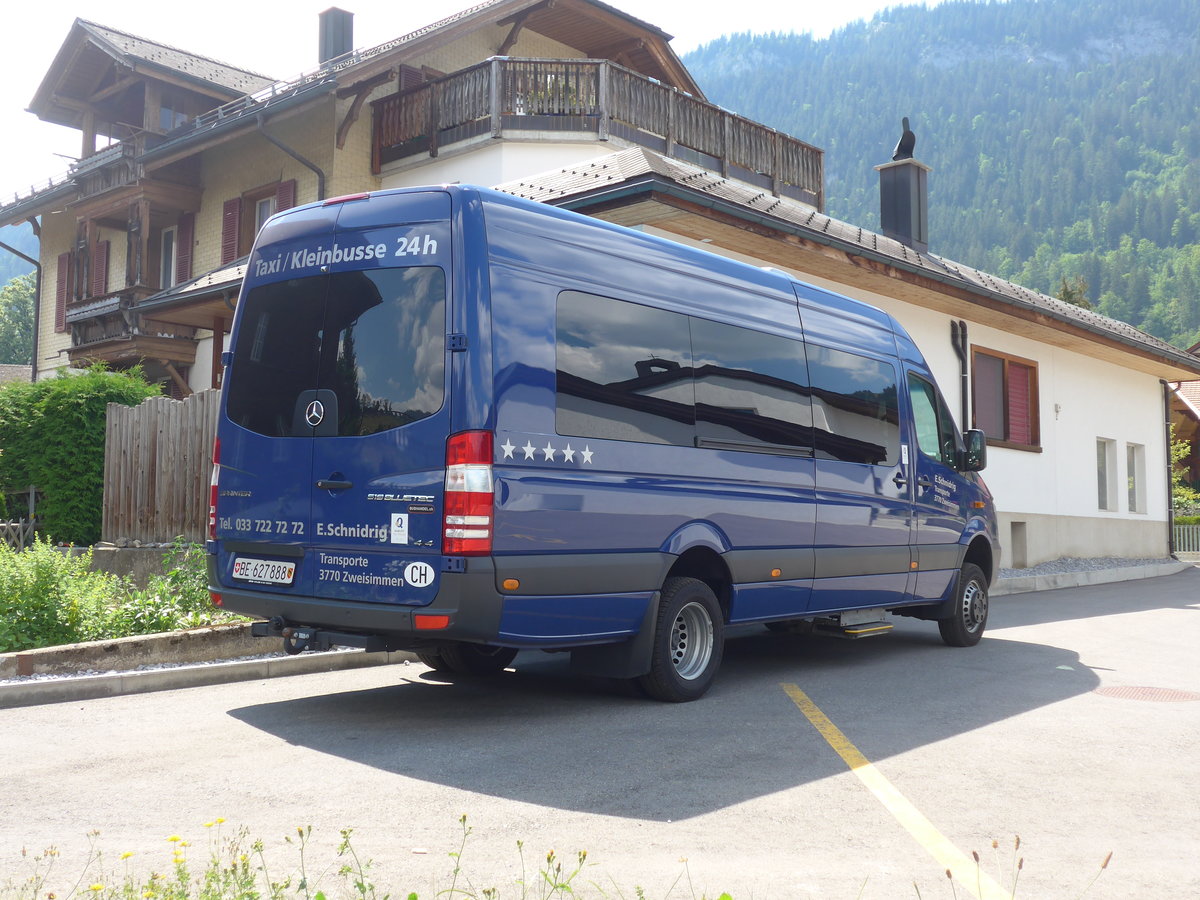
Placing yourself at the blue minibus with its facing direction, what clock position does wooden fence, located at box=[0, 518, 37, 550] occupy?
The wooden fence is roughly at 9 o'clock from the blue minibus.

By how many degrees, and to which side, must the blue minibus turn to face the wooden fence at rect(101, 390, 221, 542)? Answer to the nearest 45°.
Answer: approximately 90° to its left

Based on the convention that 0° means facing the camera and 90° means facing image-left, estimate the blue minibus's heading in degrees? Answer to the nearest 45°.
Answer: approximately 225°

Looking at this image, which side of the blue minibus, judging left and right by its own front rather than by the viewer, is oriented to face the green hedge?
left

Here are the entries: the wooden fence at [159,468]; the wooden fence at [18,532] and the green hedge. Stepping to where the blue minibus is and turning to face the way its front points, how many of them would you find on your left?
3

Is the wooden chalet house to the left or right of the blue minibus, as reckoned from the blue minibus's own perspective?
on its left

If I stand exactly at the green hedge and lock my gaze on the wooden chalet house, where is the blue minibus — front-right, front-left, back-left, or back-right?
back-right
